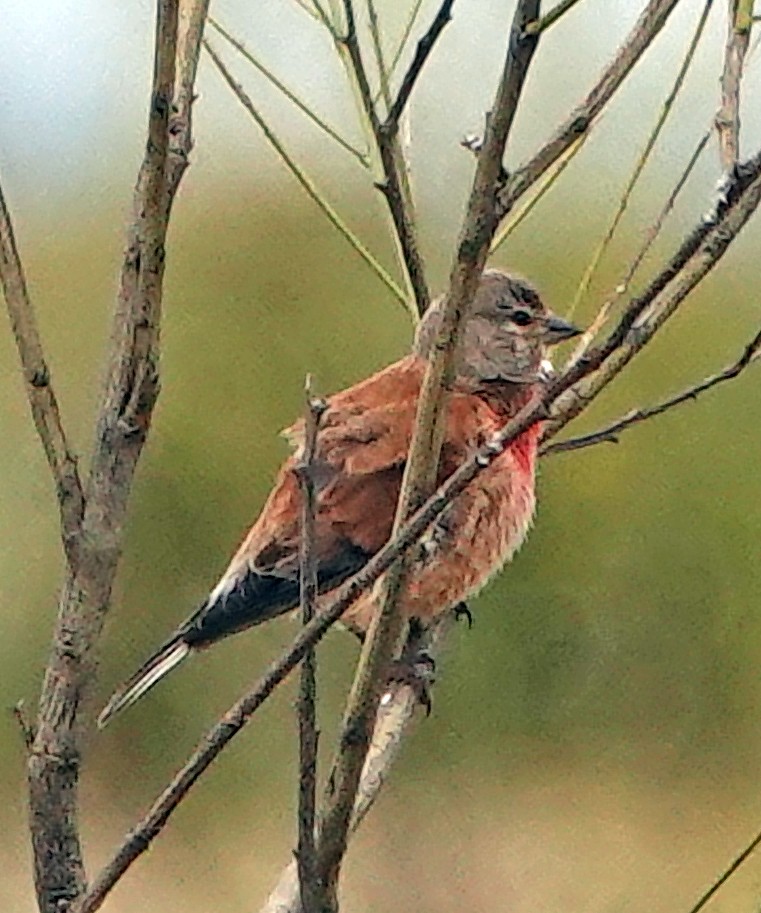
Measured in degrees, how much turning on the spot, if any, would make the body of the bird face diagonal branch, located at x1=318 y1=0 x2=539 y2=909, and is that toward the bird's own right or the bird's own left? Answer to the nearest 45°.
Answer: approximately 90° to the bird's own right

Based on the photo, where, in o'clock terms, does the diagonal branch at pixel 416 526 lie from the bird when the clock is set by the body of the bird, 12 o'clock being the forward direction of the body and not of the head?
The diagonal branch is roughly at 3 o'clock from the bird.

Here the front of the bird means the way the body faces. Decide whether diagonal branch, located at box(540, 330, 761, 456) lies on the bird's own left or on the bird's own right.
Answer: on the bird's own left

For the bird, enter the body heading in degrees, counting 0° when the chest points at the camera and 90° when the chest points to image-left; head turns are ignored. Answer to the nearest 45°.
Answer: approximately 270°

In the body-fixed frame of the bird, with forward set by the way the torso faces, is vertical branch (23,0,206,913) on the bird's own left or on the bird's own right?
on the bird's own right
